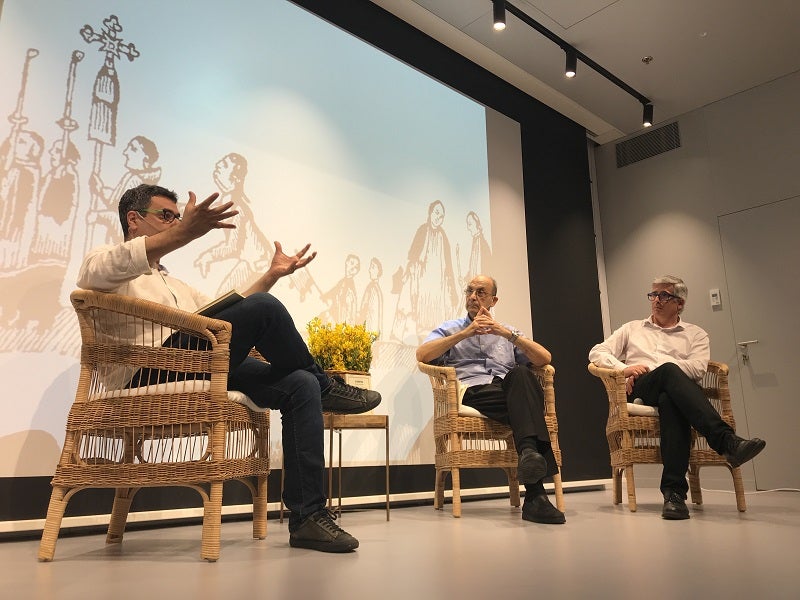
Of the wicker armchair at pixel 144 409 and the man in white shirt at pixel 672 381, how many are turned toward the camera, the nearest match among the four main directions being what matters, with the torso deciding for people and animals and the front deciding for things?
1

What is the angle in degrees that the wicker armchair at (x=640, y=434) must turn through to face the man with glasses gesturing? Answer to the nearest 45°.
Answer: approximately 90° to its right

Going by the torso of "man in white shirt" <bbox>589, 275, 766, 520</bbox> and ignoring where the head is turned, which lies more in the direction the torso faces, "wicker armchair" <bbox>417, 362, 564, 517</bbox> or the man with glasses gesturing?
the man with glasses gesturing

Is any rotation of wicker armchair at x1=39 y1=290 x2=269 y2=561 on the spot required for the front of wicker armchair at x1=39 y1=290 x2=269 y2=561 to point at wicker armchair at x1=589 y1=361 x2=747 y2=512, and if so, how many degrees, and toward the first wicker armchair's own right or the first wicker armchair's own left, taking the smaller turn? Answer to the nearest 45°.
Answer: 0° — it already faces it

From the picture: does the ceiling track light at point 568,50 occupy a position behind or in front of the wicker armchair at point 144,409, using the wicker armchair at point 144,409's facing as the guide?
in front

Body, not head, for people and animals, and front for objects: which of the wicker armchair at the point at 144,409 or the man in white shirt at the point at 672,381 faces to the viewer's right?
the wicker armchair

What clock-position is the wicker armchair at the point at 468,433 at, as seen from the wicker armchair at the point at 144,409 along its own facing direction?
the wicker armchair at the point at 468,433 is roughly at 11 o'clock from the wicker armchair at the point at 144,409.

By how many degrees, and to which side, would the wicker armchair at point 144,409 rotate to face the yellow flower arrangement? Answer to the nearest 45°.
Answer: approximately 45° to its left

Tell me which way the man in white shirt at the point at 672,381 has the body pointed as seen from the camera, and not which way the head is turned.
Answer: toward the camera

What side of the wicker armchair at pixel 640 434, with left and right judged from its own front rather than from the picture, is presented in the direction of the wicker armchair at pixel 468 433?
right

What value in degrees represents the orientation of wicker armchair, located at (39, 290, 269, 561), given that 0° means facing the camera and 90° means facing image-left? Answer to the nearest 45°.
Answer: approximately 270°

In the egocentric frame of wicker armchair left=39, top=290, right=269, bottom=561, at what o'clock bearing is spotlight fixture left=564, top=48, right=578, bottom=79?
The spotlight fixture is roughly at 11 o'clock from the wicker armchair.

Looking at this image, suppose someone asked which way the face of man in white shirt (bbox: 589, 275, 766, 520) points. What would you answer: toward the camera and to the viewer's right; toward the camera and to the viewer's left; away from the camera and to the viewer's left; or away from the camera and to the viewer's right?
toward the camera and to the viewer's left
